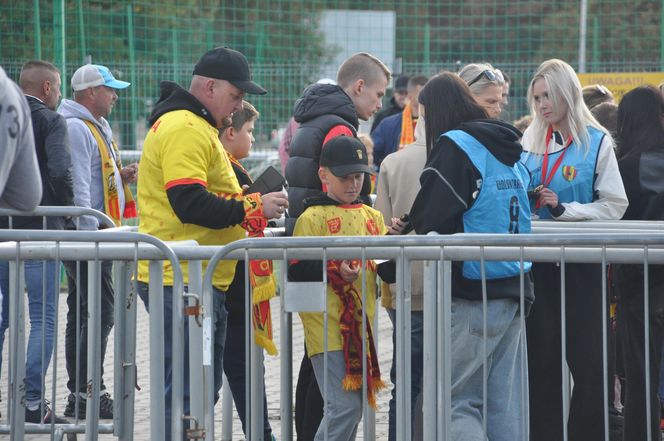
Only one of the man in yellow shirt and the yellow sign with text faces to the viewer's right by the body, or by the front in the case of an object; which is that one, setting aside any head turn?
the man in yellow shirt

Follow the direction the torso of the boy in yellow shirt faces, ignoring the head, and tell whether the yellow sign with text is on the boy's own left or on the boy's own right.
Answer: on the boy's own left

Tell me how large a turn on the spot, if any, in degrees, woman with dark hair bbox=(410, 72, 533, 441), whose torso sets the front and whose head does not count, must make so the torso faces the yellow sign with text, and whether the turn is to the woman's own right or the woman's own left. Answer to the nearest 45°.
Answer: approximately 45° to the woman's own right

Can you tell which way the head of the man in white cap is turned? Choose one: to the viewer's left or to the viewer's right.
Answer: to the viewer's right

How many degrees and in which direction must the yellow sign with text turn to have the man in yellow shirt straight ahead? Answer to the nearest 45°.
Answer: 0° — it already faces them

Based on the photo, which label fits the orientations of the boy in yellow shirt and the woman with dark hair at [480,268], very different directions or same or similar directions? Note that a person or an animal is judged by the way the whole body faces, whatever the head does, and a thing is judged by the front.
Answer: very different directions

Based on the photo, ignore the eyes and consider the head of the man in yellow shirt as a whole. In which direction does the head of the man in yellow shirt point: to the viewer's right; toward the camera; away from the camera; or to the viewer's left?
to the viewer's right

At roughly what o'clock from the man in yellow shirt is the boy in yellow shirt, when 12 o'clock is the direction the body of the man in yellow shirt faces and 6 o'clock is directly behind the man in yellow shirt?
The boy in yellow shirt is roughly at 1 o'clock from the man in yellow shirt.

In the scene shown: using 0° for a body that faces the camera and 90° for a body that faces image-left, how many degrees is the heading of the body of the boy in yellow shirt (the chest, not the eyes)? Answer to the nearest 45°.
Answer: approximately 315°

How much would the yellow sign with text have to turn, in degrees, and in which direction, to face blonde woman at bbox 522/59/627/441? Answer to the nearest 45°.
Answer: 0° — it already faces them

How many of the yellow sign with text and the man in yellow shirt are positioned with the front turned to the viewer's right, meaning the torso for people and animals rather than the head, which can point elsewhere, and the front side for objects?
1

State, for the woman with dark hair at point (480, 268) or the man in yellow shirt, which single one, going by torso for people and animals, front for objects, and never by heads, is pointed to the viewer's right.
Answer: the man in yellow shirt

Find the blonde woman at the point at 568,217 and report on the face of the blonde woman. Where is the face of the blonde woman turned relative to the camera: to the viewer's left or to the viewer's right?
to the viewer's left
